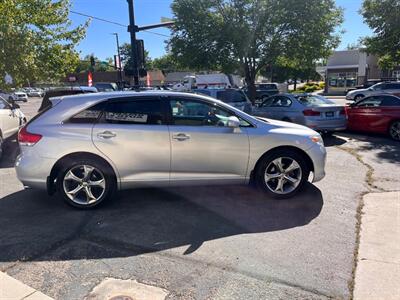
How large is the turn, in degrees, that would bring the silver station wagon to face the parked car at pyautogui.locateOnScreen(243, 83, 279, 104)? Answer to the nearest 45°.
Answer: approximately 90° to its left

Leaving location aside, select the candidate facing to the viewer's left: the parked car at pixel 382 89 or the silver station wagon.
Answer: the parked car

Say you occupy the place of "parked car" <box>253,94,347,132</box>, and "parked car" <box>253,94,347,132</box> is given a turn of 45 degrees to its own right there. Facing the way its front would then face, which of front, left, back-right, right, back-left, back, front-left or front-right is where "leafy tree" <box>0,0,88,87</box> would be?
left

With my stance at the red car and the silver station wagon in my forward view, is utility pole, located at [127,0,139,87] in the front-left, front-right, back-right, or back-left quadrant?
front-right

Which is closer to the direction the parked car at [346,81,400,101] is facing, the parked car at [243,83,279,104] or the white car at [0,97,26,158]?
the parked car

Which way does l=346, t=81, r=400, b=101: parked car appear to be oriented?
to the viewer's left

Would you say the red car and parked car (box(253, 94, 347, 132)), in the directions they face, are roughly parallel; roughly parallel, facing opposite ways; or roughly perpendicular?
roughly parallel

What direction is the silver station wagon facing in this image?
to the viewer's right

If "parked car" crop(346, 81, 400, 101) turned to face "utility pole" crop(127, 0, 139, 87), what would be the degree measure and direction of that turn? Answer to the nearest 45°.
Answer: approximately 45° to its left

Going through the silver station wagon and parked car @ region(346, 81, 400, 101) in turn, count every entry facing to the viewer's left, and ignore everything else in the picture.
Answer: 1

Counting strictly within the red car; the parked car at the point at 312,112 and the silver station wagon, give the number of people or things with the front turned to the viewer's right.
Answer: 1

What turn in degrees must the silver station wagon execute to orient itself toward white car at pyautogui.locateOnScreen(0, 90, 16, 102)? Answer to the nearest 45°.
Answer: approximately 135° to its left

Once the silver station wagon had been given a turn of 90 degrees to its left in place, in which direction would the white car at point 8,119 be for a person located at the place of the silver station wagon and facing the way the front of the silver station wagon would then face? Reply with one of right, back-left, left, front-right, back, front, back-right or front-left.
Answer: front-left

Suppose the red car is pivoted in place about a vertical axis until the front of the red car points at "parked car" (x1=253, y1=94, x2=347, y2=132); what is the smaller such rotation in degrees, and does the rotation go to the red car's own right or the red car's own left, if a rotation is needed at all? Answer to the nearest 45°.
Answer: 0° — it already faces it
